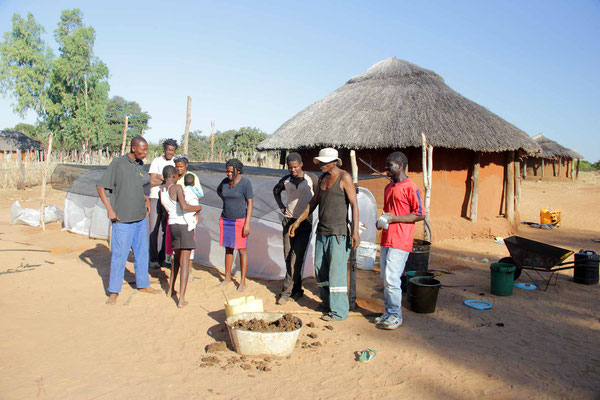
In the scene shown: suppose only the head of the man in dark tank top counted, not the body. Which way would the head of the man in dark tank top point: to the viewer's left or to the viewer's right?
to the viewer's left

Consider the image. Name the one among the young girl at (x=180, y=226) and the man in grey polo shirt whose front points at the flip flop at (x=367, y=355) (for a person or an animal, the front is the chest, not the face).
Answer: the man in grey polo shirt

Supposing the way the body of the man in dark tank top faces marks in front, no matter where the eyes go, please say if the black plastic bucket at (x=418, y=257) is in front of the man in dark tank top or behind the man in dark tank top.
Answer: behind

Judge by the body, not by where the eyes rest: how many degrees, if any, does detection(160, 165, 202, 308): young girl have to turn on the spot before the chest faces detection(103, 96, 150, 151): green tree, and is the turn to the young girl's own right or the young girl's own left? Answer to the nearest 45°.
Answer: approximately 45° to the young girl's own left

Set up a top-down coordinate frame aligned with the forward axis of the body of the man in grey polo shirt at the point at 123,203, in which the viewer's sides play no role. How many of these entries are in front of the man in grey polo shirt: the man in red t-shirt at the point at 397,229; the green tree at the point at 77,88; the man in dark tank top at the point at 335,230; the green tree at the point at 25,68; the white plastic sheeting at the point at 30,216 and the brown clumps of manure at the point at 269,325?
3

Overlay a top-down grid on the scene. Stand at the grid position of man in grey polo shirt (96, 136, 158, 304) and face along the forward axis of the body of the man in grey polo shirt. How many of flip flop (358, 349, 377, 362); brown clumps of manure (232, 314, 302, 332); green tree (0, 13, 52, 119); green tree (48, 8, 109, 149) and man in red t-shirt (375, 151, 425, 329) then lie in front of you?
3

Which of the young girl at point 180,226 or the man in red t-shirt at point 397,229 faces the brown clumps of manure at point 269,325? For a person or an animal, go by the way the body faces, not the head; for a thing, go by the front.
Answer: the man in red t-shirt

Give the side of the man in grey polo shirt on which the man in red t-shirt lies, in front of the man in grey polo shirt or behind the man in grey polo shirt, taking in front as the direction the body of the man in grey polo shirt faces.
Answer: in front

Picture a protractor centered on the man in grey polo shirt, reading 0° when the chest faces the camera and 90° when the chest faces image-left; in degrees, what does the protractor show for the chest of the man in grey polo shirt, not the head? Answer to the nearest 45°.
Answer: approximately 315°
